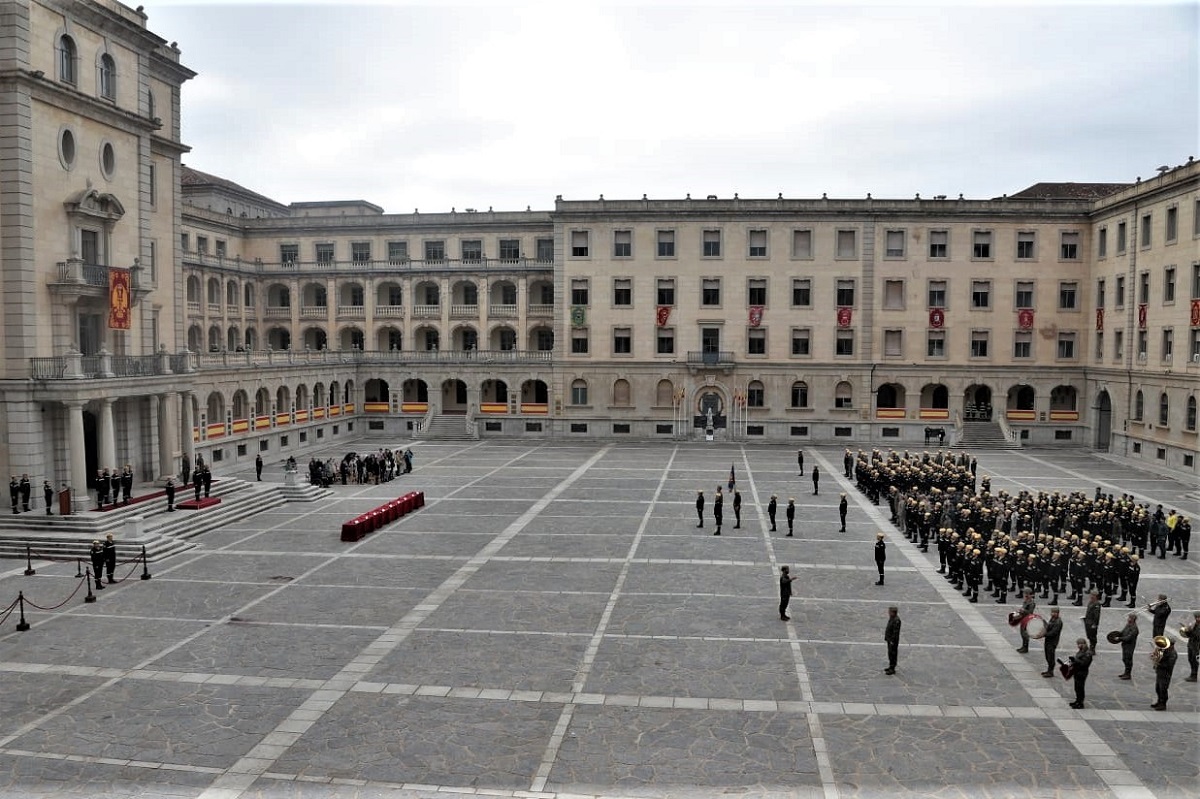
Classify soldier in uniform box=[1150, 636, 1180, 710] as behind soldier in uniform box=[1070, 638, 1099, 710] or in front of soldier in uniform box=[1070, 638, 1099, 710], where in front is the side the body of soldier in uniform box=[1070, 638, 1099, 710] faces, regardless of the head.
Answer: behind

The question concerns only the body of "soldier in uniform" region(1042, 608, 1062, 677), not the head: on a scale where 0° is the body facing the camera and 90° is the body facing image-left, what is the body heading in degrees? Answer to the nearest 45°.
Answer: approximately 90°

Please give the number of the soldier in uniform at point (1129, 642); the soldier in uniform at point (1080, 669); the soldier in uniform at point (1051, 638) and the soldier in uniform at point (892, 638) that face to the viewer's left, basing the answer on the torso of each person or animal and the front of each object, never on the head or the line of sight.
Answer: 4

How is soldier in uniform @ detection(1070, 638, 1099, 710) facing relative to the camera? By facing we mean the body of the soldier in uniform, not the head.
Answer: to the viewer's left

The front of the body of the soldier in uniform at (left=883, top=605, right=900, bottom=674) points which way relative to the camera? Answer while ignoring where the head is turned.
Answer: to the viewer's left

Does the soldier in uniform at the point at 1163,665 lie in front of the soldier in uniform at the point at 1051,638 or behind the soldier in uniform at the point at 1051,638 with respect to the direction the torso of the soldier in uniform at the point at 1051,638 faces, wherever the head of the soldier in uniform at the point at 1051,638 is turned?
behind

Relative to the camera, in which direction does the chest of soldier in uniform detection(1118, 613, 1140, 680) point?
to the viewer's left

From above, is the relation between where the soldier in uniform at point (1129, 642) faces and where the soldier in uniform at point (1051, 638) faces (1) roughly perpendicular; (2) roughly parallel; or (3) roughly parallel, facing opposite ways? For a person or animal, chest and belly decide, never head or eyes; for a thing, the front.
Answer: roughly parallel

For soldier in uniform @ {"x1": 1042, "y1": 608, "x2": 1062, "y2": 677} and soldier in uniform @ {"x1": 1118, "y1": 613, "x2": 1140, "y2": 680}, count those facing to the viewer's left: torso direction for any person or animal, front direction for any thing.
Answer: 2

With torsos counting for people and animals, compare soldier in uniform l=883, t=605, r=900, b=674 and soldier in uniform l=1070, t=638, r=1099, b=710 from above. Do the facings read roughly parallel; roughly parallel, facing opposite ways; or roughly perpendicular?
roughly parallel

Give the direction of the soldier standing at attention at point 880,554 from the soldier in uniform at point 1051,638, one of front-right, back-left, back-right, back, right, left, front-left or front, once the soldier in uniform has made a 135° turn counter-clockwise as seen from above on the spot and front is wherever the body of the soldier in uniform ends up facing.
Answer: back

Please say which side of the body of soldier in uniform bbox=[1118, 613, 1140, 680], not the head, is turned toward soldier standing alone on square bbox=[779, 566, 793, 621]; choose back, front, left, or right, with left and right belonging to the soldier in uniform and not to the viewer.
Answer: front

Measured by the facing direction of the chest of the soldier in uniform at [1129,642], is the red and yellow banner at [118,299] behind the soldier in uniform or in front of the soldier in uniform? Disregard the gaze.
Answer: in front

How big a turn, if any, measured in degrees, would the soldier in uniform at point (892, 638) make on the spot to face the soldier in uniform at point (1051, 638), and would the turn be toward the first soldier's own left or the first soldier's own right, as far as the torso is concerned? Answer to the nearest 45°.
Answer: approximately 180°

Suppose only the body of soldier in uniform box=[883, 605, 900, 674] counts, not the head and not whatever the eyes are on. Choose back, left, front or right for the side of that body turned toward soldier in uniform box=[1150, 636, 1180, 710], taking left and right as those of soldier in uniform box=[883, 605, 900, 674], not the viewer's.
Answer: back

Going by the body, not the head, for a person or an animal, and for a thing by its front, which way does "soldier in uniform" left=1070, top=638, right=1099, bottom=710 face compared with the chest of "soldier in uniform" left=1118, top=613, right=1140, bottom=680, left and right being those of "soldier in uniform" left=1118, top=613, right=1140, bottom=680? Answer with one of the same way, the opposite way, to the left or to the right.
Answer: the same way
